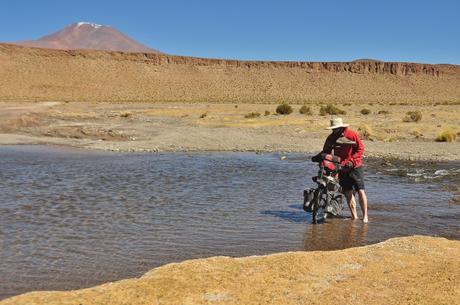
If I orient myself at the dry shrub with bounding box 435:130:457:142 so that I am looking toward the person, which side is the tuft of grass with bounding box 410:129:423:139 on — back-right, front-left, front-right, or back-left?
back-right

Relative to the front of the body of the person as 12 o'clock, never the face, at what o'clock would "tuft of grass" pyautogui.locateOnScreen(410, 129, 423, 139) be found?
The tuft of grass is roughly at 5 o'clock from the person.

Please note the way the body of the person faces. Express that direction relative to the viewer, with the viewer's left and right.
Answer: facing the viewer and to the left of the viewer

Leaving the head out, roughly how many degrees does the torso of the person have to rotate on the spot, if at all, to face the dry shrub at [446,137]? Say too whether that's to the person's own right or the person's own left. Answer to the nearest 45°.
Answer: approximately 135° to the person's own right

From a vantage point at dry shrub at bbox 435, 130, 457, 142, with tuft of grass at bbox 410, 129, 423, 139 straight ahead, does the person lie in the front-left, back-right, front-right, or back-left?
back-left
